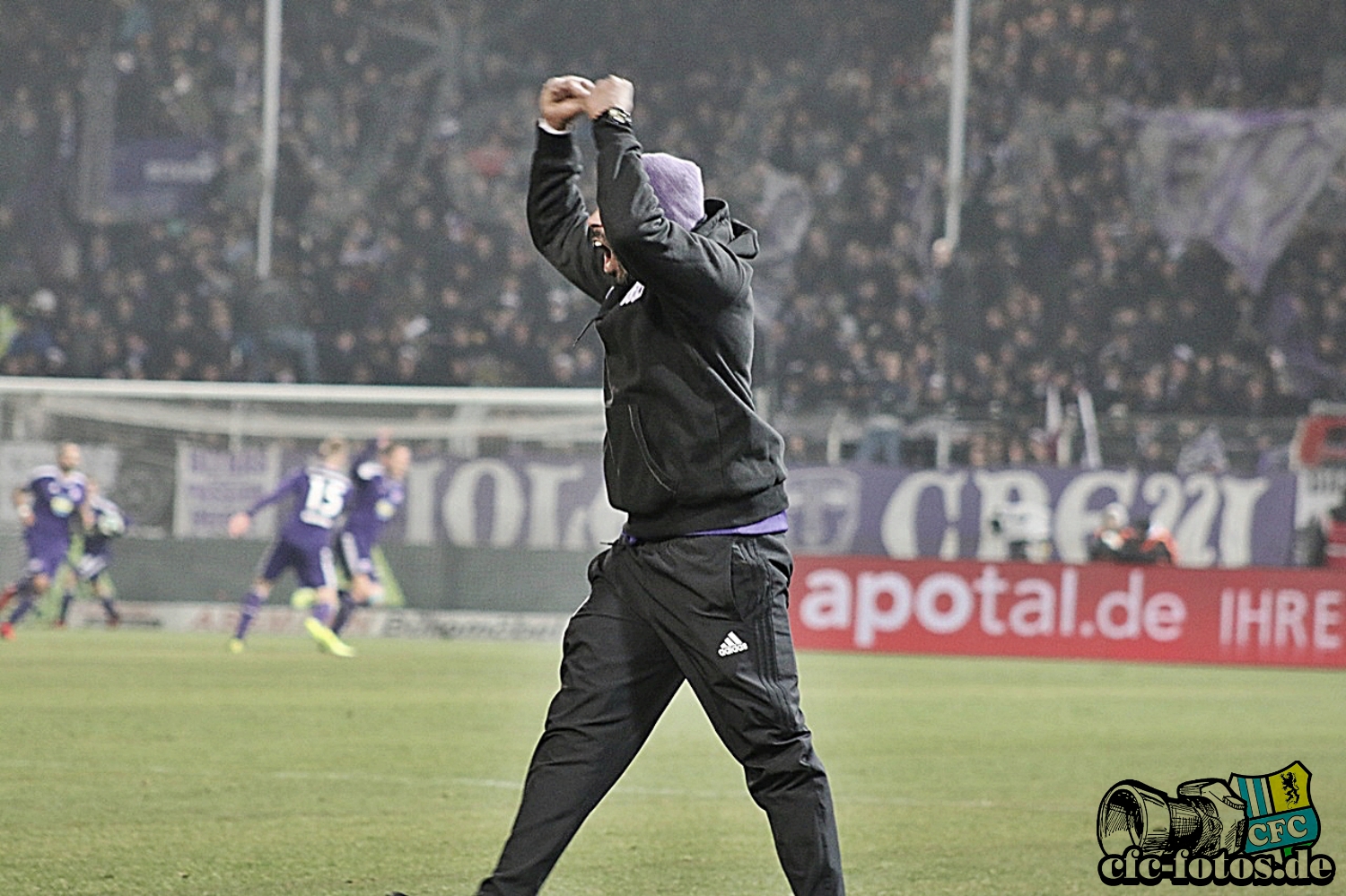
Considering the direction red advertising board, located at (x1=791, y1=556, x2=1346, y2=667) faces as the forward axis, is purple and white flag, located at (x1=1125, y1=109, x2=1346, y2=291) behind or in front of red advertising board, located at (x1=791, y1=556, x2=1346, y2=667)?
behind

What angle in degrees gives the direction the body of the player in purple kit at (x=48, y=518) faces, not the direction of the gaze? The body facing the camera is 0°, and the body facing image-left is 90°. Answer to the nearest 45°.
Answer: approximately 315°

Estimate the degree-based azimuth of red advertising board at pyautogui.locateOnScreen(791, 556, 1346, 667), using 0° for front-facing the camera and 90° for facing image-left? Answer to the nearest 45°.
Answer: approximately 0°

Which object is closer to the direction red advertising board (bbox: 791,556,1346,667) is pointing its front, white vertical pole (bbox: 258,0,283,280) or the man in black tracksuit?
the man in black tracksuit

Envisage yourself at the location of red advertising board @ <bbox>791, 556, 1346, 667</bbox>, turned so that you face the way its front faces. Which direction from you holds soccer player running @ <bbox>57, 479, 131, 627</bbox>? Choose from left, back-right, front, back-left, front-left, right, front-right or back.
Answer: right

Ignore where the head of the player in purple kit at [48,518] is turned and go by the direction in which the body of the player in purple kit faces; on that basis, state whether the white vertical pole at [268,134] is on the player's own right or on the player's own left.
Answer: on the player's own left

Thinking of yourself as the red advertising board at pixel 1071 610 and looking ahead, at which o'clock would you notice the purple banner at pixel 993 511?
The purple banner is roughly at 5 o'clock from the red advertising board.

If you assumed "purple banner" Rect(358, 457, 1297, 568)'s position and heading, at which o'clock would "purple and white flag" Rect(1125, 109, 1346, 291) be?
"purple and white flag" Rect(1125, 109, 1346, 291) is roughly at 7 o'clock from "purple banner" Rect(358, 457, 1297, 568).
